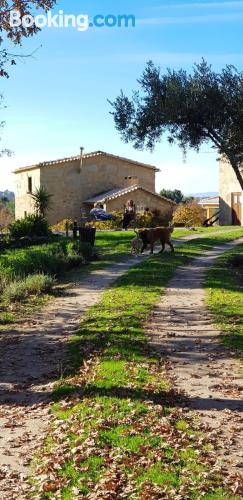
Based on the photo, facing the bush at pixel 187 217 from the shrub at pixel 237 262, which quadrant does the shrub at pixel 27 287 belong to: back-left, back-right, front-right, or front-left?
back-left

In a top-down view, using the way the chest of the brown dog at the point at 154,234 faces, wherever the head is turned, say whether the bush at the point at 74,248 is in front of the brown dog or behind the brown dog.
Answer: in front

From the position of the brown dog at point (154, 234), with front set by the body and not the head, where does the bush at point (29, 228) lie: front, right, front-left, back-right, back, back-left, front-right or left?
front-right

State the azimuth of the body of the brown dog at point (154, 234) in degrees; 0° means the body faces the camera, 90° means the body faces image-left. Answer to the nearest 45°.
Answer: approximately 90°

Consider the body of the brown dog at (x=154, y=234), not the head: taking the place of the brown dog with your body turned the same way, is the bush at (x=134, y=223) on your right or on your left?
on your right

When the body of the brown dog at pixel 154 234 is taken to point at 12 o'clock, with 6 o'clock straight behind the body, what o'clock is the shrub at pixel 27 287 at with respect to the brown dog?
The shrub is roughly at 10 o'clock from the brown dog.

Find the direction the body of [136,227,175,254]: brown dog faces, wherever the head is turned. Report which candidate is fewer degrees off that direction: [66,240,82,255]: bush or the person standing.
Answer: the bush

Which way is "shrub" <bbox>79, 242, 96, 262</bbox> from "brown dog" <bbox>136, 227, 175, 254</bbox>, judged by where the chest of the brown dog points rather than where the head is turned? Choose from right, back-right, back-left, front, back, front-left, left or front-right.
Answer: front

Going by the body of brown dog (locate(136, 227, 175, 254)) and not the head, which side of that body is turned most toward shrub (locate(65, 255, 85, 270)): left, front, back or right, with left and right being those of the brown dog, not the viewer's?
front

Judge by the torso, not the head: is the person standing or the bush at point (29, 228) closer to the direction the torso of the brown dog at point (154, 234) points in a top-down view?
the bush

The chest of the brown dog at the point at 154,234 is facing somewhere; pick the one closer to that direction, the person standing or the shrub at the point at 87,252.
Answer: the shrub

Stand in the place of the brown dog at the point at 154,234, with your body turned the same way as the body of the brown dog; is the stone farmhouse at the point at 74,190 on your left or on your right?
on your right

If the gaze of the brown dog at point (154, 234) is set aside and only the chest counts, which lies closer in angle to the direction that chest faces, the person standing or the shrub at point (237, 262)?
the person standing
